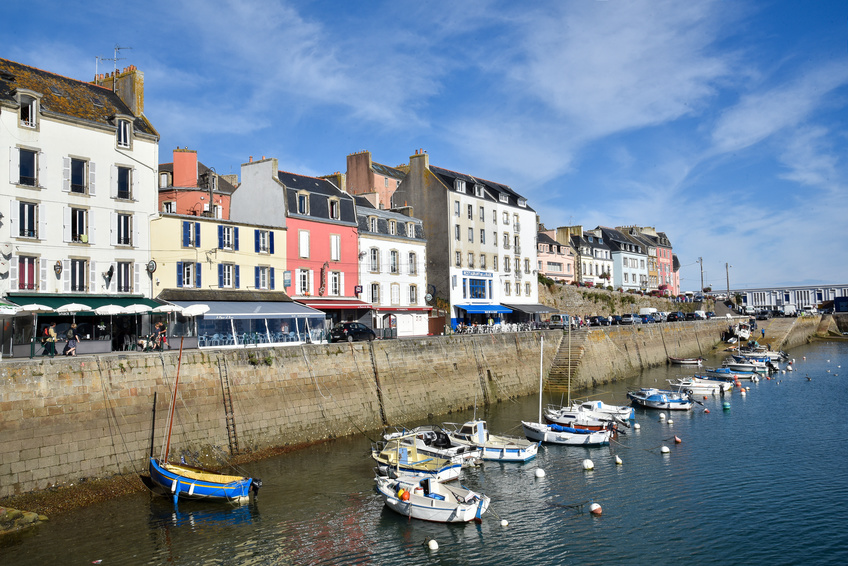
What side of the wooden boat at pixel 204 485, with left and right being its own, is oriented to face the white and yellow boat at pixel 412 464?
back

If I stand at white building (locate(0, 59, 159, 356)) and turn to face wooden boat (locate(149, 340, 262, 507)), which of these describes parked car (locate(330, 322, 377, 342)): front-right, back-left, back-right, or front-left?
front-left

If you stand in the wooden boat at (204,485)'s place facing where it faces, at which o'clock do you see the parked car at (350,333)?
The parked car is roughly at 4 o'clock from the wooden boat.

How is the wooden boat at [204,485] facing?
to the viewer's left

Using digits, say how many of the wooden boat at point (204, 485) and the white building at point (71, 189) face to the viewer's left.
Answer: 1

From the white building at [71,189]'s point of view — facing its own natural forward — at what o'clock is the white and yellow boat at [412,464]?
The white and yellow boat is roughly at 12 o'clock from the white building.

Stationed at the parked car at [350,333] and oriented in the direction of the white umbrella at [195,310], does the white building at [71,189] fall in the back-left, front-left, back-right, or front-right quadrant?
front-right

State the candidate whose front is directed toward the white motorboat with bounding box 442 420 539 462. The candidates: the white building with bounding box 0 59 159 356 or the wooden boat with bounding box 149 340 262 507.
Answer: the white building

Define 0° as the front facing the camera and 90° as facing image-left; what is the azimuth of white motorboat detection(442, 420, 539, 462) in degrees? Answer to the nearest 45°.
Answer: approximately 135°
